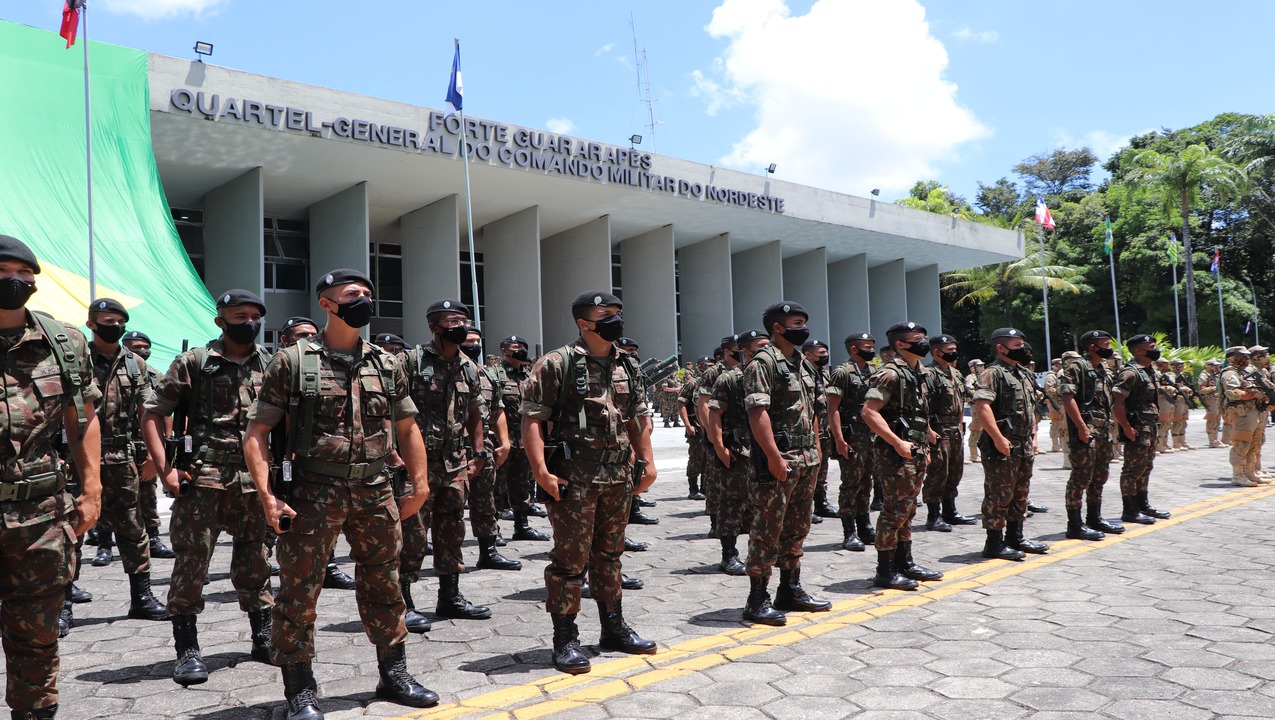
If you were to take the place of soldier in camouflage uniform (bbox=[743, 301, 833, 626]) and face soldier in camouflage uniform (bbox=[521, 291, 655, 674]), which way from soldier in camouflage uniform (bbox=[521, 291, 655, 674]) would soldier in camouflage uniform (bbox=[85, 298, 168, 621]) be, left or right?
right

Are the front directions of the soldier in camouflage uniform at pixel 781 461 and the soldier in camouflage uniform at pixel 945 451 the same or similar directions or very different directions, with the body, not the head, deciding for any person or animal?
same or similar directions

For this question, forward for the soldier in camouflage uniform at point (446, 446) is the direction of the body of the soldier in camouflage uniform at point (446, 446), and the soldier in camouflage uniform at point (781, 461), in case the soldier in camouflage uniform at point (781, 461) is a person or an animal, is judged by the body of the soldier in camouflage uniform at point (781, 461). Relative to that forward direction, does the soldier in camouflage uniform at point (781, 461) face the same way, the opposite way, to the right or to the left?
the same way

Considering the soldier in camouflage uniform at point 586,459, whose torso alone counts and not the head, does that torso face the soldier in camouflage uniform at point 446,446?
no

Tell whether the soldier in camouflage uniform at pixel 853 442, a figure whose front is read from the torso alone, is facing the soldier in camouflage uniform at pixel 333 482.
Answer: no

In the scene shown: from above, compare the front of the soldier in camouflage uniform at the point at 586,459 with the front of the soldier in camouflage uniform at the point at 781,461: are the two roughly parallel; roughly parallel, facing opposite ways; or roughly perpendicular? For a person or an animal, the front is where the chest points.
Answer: roughly parallel
